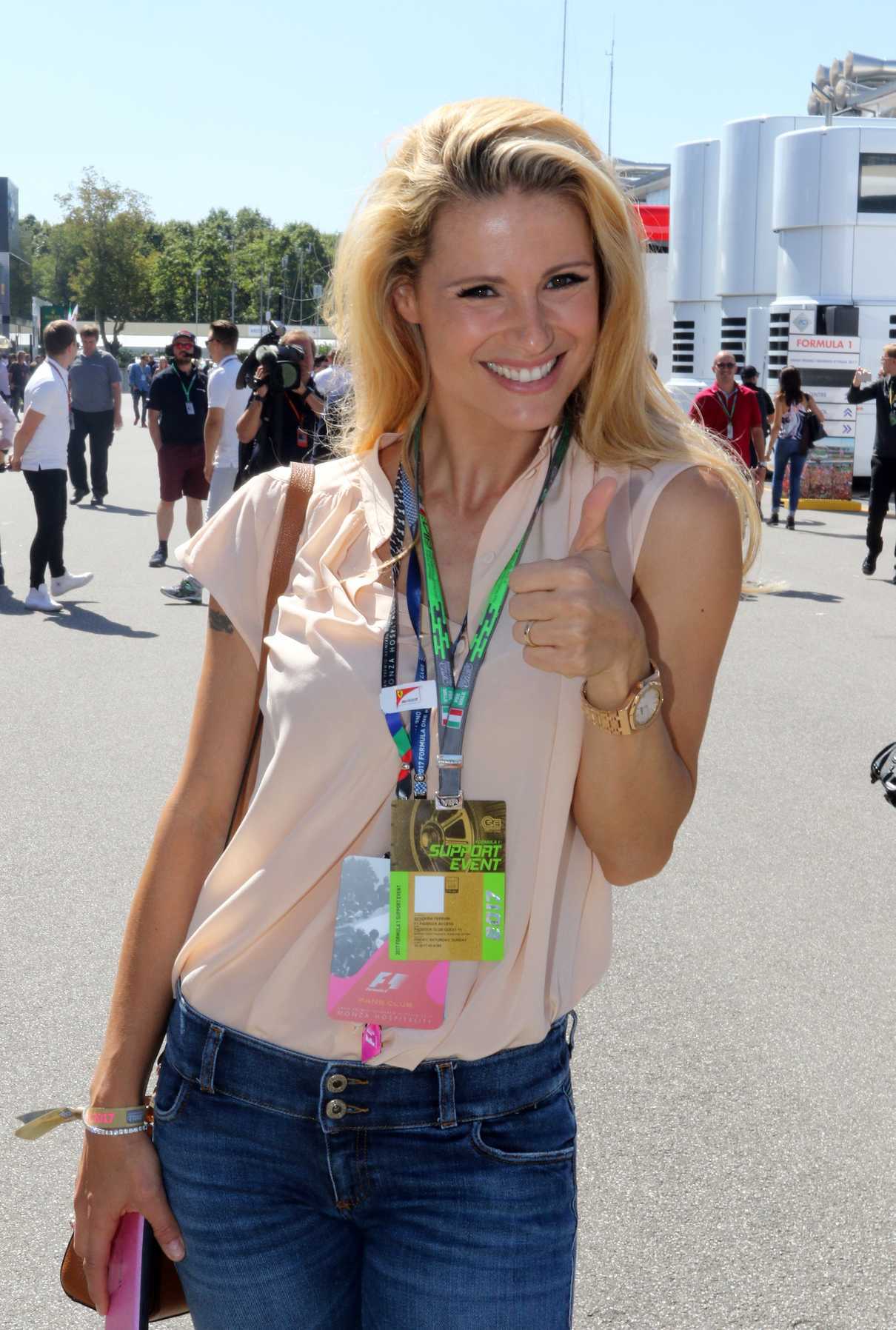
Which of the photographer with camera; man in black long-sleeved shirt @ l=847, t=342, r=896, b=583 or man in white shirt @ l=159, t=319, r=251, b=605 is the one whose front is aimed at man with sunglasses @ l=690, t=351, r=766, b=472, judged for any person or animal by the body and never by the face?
the man in black long-sleeved shirt

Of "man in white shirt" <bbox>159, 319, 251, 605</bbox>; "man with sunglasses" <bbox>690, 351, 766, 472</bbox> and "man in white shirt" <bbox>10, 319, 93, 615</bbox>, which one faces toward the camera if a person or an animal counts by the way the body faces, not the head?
the man with sunglasses

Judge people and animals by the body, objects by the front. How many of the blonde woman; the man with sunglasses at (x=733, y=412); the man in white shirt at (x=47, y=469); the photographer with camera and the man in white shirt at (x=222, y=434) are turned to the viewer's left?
1

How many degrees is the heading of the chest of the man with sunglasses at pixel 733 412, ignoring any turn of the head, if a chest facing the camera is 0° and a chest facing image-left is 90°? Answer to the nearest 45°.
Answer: approximately 0°

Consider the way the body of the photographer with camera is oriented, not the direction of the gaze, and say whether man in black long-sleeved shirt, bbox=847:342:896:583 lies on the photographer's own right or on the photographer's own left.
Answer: on the photographer's own left

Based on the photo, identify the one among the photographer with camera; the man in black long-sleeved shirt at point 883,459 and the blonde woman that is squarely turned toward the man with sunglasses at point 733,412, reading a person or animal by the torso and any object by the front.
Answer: the man in black long-sleeved shirt

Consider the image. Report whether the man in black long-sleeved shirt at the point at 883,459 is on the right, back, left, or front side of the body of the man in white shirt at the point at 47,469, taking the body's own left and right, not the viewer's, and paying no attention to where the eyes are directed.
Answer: front

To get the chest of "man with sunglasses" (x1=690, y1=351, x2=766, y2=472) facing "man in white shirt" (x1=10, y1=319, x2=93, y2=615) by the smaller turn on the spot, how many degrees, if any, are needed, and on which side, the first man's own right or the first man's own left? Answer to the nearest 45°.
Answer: approximately 45° to the first man's own right

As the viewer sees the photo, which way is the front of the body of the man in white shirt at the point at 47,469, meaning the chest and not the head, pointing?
to the viewer's right

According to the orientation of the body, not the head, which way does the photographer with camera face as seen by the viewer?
toward the camera

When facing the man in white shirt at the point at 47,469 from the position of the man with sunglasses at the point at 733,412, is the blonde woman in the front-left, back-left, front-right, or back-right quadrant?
front-left

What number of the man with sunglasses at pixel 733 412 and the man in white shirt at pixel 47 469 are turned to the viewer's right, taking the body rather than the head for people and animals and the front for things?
1

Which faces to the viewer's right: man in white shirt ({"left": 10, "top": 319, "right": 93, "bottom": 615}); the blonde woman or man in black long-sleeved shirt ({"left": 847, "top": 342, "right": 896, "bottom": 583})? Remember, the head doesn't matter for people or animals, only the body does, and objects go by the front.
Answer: the man in white shirt

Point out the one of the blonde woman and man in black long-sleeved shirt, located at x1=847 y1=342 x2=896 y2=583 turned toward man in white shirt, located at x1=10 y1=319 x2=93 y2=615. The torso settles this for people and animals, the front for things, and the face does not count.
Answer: the man in black long-sleeved shirt
